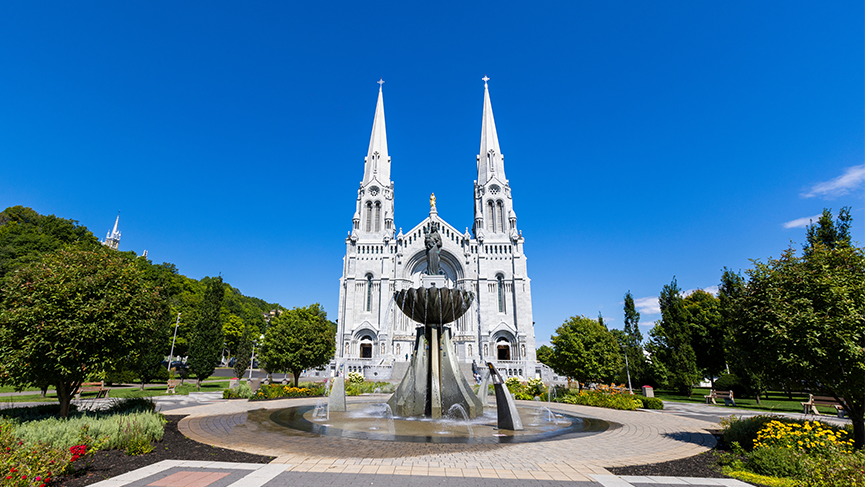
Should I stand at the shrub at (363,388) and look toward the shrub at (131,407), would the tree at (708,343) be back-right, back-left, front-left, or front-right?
back-left

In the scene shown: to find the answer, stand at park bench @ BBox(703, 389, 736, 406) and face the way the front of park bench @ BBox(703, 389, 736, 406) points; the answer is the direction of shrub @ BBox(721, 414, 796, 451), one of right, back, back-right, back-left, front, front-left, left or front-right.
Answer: front-left

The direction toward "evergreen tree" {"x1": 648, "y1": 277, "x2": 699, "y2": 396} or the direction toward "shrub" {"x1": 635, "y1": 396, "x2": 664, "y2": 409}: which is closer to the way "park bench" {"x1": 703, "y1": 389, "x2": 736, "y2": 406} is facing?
the shrub

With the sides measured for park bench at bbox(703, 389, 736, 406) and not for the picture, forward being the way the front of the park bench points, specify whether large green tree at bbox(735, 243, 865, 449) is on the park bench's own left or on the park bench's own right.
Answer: on the park bench's own left

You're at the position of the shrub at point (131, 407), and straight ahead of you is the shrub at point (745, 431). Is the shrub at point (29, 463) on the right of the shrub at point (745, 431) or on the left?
right

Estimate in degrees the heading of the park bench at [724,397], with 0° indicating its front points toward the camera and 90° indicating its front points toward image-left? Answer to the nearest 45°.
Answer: approximately 45°

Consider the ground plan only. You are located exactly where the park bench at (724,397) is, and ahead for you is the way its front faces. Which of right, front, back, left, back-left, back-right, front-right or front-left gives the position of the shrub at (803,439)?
front-left

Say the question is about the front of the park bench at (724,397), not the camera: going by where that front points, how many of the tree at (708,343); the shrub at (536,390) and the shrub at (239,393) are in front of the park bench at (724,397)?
2

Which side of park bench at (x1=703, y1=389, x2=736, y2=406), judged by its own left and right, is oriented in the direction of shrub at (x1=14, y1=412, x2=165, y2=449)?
front

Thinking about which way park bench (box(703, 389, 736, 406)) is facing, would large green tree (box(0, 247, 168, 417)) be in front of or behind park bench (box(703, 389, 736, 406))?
in front

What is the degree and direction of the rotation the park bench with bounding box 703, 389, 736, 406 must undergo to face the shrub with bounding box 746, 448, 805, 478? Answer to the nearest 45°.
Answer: approximately 45° to its left

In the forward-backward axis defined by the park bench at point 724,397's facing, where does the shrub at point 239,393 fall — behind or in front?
in front
